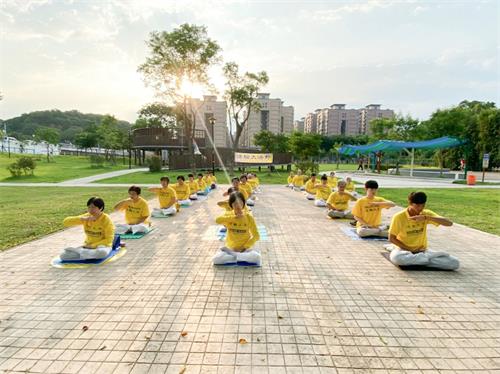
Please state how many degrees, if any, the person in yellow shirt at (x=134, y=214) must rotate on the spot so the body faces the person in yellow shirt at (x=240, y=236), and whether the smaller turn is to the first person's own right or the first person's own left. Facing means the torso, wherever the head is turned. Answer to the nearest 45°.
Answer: approximately 90° to the first person's own left

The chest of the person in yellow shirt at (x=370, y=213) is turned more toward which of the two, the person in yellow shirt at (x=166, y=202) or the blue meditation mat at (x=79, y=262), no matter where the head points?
the blue meditation mat

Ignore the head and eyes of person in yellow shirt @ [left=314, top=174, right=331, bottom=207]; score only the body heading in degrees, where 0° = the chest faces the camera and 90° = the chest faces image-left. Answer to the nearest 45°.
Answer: approximately 0°

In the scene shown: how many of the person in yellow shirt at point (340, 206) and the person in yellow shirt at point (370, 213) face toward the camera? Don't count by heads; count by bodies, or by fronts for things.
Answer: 2

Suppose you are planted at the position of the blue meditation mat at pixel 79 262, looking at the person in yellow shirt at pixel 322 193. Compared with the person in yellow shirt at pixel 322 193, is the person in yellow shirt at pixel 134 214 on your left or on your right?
left

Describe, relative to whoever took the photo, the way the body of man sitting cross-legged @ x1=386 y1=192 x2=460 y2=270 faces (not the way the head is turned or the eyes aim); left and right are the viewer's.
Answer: facing the viewer and to the right of the viewer

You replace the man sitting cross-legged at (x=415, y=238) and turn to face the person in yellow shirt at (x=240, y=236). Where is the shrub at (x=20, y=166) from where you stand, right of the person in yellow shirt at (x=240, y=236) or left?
right

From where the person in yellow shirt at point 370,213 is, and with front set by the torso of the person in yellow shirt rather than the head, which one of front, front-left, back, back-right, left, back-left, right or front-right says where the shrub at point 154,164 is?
back-right

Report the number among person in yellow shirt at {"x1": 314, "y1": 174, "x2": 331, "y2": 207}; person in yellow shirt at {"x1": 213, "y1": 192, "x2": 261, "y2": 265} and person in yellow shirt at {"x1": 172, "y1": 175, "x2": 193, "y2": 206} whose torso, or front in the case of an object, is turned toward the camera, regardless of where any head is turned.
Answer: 3
